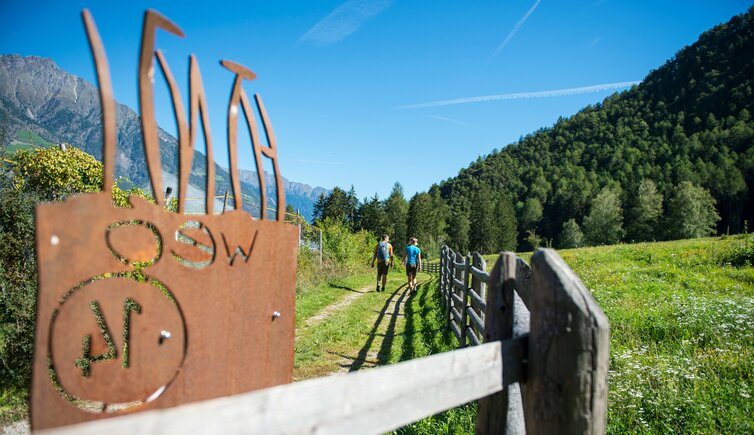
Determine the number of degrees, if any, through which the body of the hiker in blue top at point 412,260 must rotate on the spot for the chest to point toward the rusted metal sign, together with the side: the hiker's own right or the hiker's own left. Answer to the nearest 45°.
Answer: approximately 180°

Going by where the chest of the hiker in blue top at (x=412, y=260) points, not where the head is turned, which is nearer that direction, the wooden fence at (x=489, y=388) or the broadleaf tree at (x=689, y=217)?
the broadleaf tree

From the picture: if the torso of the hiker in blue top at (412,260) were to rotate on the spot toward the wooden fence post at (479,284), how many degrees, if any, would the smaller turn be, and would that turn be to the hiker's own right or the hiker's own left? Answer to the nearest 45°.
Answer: approximately 180°

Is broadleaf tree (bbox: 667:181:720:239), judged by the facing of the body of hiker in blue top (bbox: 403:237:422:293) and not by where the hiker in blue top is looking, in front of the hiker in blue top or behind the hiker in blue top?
in front

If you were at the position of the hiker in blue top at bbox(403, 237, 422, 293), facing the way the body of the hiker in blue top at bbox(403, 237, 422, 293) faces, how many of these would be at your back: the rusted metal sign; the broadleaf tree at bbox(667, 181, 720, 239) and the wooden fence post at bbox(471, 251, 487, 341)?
2

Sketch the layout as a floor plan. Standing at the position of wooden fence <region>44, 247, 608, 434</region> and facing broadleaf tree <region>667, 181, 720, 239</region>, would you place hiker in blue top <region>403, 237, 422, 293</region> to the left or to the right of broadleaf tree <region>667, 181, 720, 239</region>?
left

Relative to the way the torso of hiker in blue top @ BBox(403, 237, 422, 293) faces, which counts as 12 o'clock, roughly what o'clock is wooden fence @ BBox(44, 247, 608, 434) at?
The wooden fence is roughly at 6 o'clock from the hiker in blue top.

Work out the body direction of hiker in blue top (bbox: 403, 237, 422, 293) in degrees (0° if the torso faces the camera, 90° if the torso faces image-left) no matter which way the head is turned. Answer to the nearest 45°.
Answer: approximately 180°
